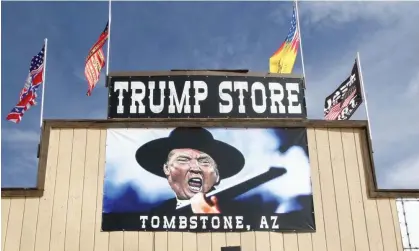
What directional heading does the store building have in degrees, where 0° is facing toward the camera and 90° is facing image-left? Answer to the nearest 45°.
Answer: approximately 0°

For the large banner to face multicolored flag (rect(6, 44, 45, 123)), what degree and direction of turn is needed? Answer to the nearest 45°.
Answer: approximately 90° to its right
